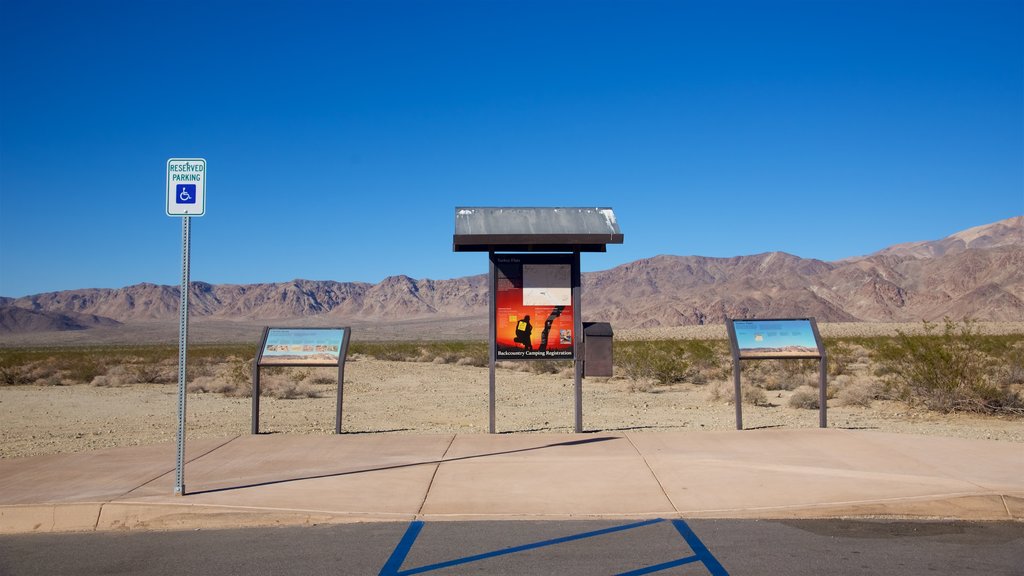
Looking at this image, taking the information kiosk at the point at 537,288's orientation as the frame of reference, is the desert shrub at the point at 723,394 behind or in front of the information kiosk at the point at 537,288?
behind

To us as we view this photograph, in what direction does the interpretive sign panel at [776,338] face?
facing the viewer

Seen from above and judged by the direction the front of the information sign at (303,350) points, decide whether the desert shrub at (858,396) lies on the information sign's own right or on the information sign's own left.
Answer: on the information sign's own left

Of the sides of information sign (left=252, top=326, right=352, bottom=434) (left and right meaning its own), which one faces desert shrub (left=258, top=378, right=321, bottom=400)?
back

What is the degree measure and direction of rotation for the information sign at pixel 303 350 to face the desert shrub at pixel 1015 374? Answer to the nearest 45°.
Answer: approximately 90° to its left

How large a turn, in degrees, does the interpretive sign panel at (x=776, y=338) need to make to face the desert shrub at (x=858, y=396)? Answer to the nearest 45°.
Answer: approximately 180°

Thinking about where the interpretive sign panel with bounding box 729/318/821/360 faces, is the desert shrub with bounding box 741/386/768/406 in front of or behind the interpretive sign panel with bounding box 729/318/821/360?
behind

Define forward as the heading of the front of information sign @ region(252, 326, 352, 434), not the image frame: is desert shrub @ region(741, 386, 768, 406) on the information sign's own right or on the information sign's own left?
on the information sign's own left

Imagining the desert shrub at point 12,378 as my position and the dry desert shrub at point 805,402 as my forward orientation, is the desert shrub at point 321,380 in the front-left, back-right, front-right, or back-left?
front-left

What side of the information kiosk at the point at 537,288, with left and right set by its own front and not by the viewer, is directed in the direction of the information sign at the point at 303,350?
right

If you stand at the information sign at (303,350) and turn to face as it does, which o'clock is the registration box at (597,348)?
The registration box is roughly at 10 o'clock from the information sign.

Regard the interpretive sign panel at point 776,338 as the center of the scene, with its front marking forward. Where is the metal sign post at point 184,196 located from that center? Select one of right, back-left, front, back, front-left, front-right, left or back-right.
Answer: front-right

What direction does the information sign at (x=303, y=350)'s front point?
toward the camera

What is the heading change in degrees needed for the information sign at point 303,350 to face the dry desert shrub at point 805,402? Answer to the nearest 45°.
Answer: approximately 90° to its left

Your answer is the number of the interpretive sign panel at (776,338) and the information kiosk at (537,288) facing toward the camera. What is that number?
2
